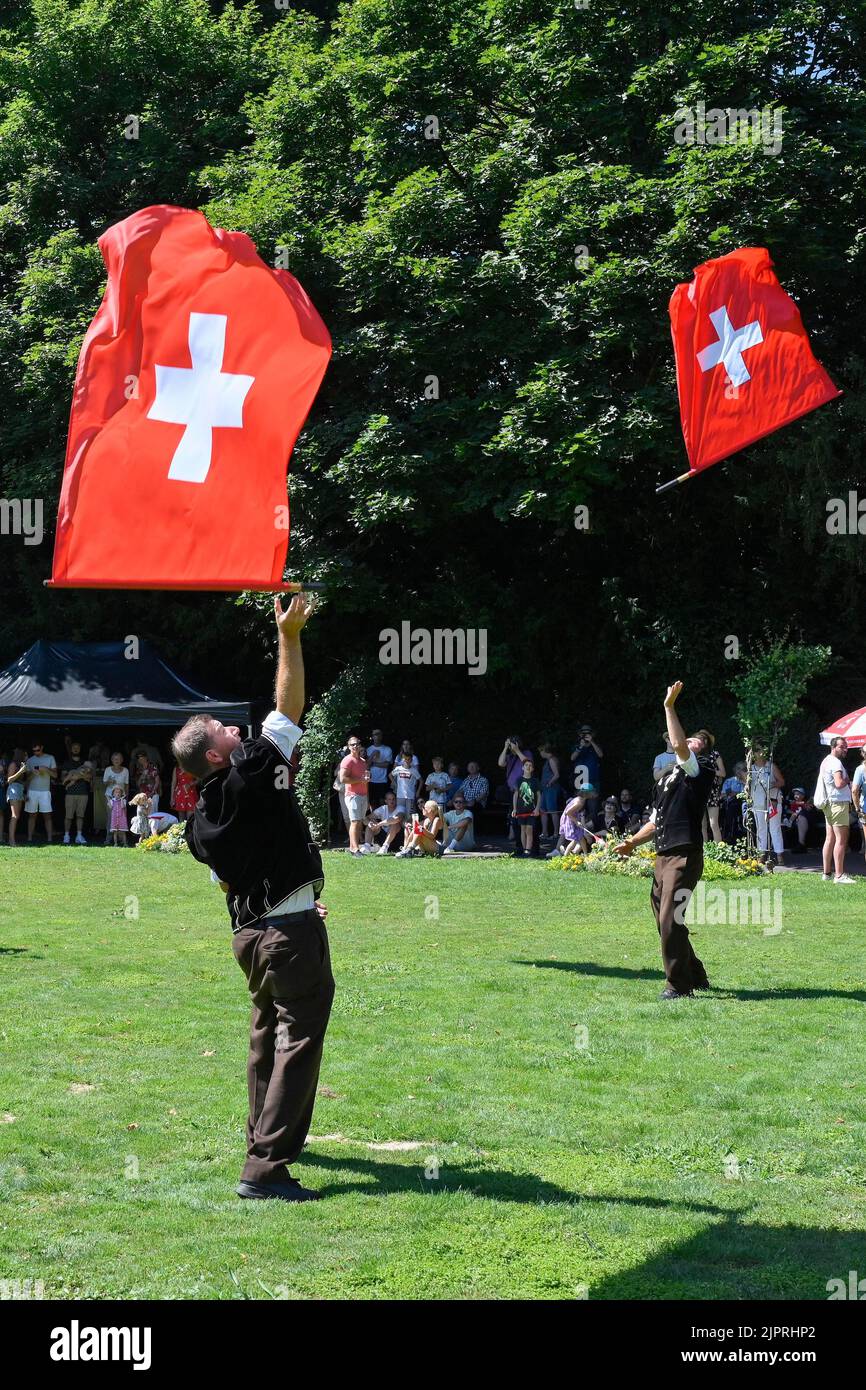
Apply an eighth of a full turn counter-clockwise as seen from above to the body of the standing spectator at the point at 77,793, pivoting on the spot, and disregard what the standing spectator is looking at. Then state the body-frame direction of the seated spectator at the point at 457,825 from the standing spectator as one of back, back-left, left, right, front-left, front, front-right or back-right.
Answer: front

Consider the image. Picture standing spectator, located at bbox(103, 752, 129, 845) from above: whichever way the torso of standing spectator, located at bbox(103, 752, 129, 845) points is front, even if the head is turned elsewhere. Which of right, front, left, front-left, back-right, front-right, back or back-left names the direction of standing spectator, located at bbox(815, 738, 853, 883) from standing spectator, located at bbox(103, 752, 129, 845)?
front-left

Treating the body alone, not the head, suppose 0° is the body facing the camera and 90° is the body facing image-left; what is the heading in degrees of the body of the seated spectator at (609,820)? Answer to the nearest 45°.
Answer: approximately 0°

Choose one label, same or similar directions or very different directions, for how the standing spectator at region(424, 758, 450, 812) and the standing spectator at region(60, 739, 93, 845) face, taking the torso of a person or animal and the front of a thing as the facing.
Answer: same or similar directions

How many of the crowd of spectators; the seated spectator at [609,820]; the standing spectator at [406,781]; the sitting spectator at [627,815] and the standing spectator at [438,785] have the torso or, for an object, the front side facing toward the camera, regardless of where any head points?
5

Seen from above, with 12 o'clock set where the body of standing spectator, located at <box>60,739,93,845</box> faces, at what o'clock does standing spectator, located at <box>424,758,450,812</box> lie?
standing spectator, located at <box>424,758,450,812</box> is roughly at 10 o'clock from standing spectator, located at <box>60,739,93,845</box>.

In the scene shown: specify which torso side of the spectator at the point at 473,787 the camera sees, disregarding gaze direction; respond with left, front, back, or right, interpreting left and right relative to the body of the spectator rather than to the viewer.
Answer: front

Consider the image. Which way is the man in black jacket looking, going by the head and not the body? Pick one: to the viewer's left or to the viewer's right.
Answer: to the viewer's right

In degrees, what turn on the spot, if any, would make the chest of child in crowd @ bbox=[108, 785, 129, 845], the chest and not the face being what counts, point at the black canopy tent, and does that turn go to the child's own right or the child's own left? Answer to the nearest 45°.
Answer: approximately 180°

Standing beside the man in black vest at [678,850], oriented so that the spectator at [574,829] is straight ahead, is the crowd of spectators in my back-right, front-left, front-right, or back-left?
front-left

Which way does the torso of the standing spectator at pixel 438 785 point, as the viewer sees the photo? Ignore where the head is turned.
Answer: toward the camera

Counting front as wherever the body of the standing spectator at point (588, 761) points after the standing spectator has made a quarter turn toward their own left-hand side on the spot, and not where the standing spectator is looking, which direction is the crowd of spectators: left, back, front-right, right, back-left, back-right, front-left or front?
back

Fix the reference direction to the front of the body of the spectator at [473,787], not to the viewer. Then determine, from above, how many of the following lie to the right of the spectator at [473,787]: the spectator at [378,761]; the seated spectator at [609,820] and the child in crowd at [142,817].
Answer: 2

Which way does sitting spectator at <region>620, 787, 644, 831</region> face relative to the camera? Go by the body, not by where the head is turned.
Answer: toward the camera

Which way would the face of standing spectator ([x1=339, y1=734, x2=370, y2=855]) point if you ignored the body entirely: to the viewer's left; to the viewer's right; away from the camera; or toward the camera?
toward the camera
